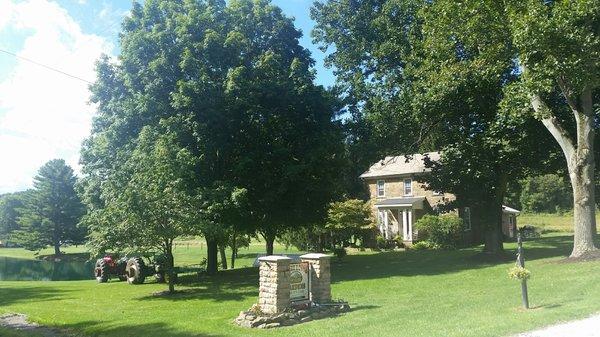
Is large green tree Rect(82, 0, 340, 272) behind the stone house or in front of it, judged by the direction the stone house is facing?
in front

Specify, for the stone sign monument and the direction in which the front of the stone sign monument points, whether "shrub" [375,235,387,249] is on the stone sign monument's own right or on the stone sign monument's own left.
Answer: on the stone sign monument's own left

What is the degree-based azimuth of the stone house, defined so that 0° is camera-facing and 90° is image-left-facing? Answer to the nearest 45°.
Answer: approximately 45°

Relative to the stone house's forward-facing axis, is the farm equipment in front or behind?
in front

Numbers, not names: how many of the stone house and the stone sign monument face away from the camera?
0

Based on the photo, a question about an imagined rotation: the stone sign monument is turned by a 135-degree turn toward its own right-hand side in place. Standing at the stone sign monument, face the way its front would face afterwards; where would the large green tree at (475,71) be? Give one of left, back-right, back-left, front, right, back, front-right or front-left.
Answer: back-right

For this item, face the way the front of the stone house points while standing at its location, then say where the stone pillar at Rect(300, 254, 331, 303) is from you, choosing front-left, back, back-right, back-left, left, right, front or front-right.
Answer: front-left

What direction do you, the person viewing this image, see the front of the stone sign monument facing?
facing the viewer and to the right of the viewer

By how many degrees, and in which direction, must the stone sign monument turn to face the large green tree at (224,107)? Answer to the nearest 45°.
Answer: approximately 135° to its left
